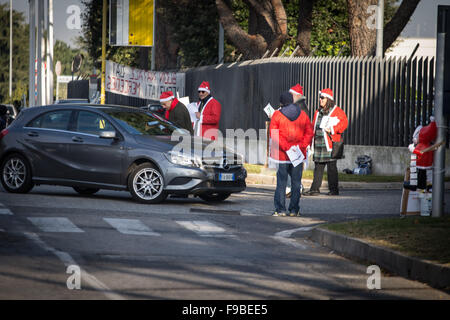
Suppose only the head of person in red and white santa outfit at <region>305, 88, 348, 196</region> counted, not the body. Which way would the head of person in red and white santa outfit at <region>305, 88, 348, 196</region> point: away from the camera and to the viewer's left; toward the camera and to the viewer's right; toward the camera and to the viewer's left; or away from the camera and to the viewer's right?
toward the camera and to the viewer's left

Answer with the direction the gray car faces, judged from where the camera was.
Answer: facing the viewer and to the right of the viewer

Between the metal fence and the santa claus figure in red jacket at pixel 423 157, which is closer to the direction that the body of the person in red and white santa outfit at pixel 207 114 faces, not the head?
the santa claus figure in red jacket

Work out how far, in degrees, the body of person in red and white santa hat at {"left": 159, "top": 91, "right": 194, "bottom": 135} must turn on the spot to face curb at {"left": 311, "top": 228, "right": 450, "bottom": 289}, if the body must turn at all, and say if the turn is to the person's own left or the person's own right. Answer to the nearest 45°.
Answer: approximately 90° to the person's own left

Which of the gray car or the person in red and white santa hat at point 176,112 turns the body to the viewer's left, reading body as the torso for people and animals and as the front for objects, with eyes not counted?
the person in red and white santa hat

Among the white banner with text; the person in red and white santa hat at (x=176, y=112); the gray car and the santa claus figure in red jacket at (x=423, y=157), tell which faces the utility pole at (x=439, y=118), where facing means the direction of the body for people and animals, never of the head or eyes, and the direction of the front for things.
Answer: the gray car

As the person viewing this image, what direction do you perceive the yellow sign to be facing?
facing the viewer

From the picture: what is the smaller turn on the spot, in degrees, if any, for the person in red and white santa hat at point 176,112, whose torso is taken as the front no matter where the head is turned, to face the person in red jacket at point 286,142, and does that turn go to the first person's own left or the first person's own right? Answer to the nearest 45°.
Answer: approximately 90° to the first person's own left

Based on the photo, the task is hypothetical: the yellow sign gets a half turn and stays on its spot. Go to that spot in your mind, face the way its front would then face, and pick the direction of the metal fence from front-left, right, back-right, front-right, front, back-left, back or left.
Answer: back-right

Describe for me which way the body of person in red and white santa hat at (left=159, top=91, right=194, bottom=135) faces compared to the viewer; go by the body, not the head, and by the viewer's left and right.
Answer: facing to the left of the viewer

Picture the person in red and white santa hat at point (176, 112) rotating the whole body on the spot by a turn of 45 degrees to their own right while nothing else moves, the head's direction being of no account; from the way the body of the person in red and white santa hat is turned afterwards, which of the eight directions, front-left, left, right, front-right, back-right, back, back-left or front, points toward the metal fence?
right

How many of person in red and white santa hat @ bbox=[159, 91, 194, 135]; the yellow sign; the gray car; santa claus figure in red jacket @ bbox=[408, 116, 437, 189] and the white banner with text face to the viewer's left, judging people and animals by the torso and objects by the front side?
2

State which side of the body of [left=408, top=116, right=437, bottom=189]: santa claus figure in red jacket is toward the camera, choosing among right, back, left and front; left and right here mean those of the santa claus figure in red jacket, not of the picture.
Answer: left

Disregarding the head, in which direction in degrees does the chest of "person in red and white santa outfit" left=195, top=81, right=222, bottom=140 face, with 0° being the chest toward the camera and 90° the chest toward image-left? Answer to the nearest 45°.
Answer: approximately 45°

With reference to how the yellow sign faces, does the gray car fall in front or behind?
in front
